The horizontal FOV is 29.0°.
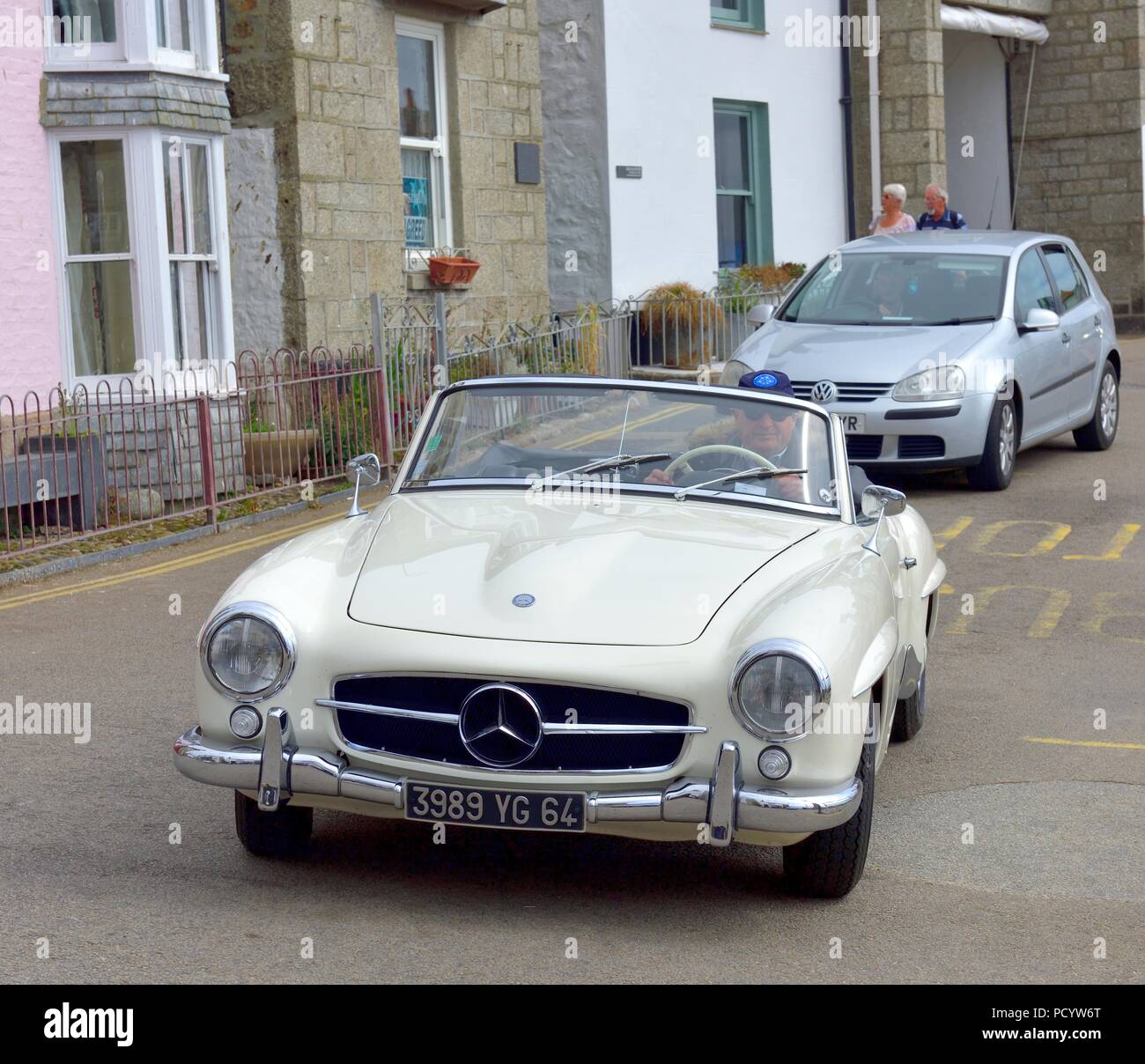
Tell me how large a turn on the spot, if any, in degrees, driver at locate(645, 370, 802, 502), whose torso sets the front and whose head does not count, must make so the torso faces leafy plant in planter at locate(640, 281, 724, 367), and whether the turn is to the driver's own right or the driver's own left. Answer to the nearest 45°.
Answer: approximately 180°

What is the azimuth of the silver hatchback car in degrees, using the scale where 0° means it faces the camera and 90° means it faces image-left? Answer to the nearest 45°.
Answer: approximately 45°

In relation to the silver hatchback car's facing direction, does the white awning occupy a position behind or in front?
behind

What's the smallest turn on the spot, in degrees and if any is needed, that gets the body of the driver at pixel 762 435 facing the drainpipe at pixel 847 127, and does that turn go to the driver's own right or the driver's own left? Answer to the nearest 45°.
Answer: approximately 180°

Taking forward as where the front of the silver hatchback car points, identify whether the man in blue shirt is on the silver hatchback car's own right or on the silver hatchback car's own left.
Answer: on the silver hatchback car's own right

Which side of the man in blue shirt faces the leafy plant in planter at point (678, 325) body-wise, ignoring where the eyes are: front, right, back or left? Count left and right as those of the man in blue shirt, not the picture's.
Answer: right

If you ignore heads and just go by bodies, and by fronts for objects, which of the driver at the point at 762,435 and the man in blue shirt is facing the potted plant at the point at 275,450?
the man in blue shirt

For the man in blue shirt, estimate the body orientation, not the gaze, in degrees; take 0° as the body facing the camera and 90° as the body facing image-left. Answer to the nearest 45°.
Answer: approximately 45°

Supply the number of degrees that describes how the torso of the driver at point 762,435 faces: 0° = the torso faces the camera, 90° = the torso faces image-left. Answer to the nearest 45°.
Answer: approximately 0°

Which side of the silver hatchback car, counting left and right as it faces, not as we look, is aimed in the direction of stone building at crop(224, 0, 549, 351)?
right

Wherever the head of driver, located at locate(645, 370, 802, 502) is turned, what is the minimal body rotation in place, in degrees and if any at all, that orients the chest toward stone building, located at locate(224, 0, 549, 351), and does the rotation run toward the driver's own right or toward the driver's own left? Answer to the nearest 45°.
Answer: approximately 180°

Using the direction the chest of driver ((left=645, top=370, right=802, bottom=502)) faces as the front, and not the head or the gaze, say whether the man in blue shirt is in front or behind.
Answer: behind
